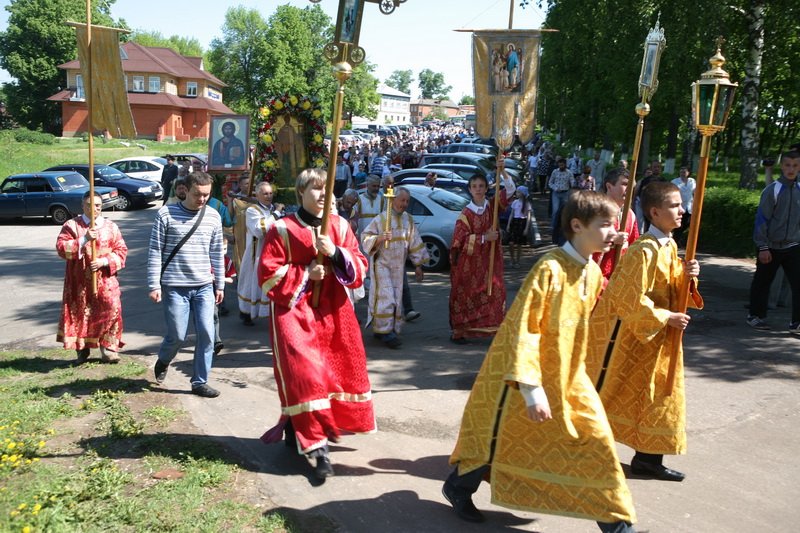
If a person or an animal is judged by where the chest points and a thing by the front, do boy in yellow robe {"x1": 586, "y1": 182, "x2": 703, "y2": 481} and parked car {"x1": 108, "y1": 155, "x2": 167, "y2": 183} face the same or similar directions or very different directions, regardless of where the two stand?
very different directions

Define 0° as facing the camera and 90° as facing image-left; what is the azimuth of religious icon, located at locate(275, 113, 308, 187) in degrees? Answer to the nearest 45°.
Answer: approximately 0°

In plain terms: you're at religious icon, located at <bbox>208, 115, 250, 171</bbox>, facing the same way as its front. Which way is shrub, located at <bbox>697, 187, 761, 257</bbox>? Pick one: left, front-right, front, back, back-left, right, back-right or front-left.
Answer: left

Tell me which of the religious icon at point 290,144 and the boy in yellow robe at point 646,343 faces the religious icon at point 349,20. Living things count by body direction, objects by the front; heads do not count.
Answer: the religious icon at point 290,144

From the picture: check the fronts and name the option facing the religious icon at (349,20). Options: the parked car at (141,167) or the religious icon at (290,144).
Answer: the religious icon at (290,144)

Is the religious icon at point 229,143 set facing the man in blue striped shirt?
yes
